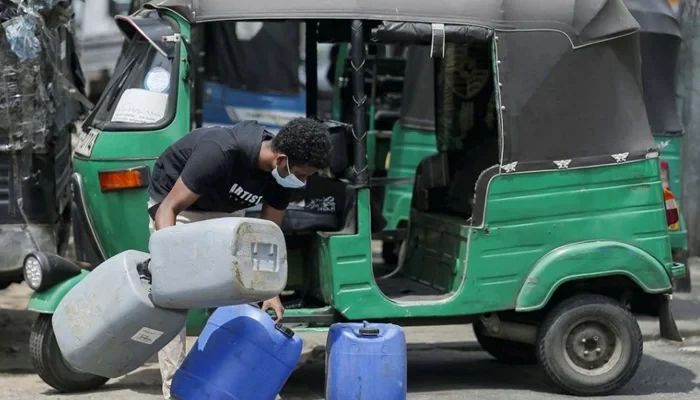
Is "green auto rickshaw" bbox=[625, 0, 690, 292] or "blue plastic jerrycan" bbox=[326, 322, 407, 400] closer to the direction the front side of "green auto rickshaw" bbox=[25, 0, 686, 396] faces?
the blue plastic jerrycan

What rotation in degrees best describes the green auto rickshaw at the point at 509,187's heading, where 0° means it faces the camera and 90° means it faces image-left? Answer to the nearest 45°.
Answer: approximately 90°

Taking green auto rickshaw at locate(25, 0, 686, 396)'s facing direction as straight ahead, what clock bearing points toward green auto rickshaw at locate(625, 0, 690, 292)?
green auto rickshaw at locate(625, 0, 690, 292) is roughly at 4 o'clock from green auto rickshaw at locate(25, 0, 686, 396).

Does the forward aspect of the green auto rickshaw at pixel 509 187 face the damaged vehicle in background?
yes

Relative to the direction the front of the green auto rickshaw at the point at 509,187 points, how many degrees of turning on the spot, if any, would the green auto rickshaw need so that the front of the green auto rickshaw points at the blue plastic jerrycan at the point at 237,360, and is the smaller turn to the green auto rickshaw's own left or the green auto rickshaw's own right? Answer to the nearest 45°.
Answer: approximately 45° to the green auto rickshaw's own left

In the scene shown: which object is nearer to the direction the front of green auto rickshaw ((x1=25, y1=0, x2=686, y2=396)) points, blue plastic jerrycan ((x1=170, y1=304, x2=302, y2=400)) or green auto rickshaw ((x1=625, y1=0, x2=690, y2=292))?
the blue plastic jerrycan

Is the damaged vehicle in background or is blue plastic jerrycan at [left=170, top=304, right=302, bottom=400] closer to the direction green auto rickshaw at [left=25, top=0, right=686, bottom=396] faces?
the damaged vehicle in background

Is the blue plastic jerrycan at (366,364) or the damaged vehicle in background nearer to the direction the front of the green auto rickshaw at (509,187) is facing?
the damaged vehicle in background

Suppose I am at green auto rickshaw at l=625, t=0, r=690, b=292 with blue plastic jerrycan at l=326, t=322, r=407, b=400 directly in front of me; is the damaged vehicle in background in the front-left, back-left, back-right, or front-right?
front-right

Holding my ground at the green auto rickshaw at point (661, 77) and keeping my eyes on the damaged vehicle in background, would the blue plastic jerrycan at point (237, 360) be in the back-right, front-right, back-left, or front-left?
front-left

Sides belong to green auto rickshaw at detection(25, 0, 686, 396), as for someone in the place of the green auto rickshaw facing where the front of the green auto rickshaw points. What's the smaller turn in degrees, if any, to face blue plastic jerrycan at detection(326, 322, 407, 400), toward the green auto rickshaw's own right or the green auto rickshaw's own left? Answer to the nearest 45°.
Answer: approximately 45° to the green auto rickshaw's own left
